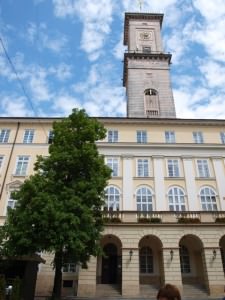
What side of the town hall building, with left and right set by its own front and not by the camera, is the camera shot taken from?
front

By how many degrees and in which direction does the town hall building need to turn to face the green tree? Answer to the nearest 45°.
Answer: approximately 45° to its right
